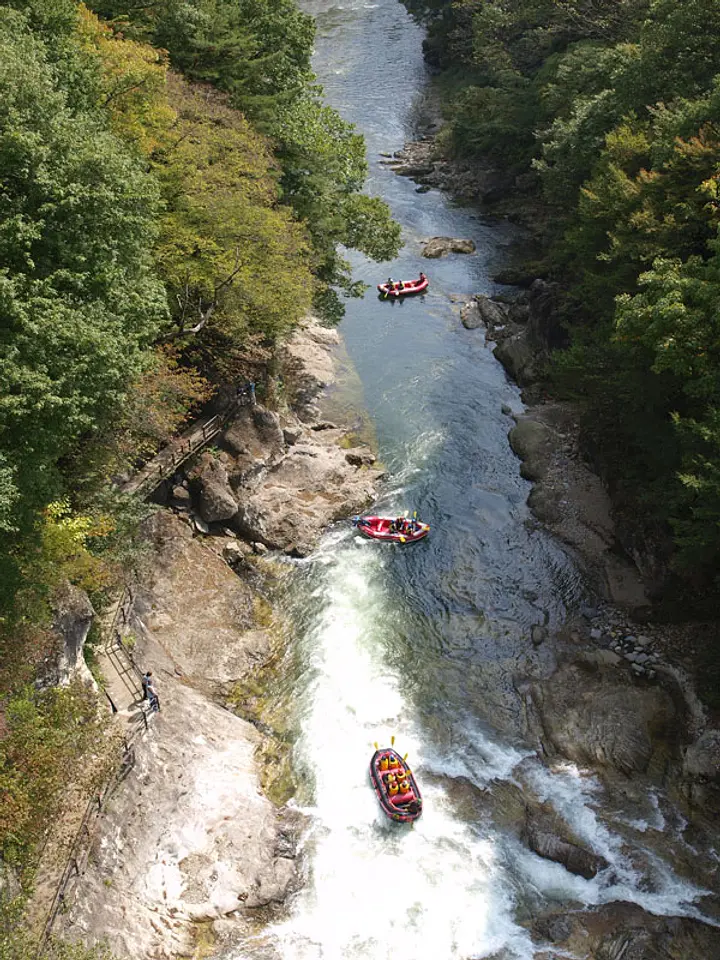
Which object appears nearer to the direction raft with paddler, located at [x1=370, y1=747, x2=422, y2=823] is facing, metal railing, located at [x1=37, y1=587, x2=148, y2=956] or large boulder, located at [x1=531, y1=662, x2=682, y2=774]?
the large boulder

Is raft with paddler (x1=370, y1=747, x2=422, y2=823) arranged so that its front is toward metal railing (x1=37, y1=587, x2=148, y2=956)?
no

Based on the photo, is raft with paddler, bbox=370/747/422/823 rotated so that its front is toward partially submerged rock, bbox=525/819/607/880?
no

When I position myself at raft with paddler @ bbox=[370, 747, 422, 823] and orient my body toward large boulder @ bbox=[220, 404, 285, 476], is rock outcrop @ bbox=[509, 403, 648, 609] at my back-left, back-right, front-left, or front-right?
front-right

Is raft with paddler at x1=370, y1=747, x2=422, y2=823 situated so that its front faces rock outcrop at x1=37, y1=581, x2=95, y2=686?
no
